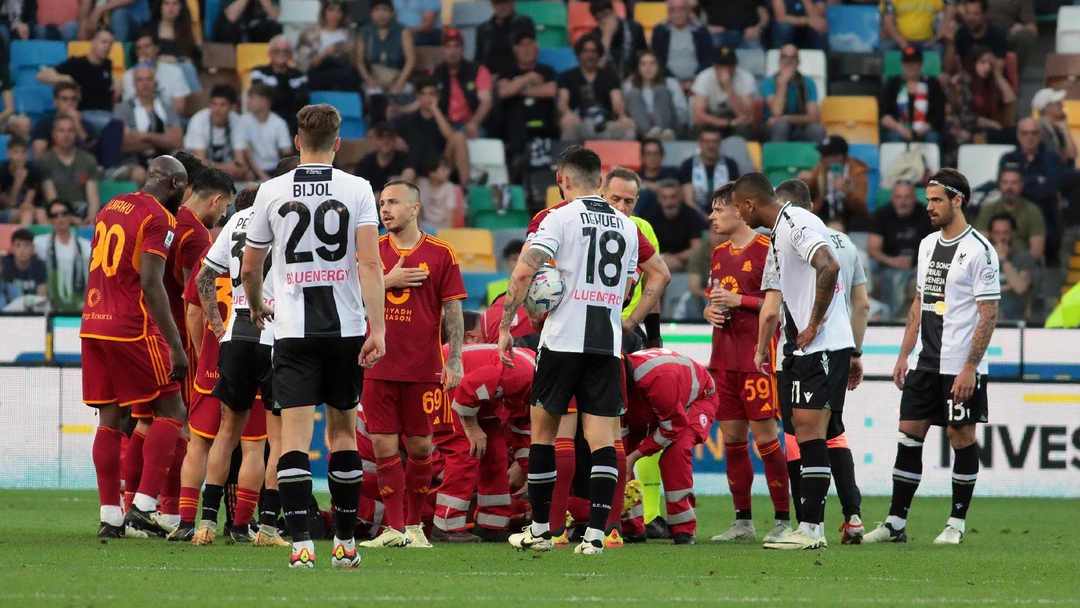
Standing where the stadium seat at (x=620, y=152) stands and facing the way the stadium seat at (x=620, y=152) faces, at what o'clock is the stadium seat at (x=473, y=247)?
the stadium seat at (x=473, y=247) is roughly at 2 o'clock from the stadium seat at (x=620, y=152).

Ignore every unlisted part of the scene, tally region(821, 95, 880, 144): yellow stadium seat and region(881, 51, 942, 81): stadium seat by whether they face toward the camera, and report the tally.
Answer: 2

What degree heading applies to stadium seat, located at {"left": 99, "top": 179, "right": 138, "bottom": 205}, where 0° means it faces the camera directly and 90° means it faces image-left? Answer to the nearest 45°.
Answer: approximately 0°

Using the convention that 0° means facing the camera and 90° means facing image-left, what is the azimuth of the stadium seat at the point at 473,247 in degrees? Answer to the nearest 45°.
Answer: approximately 0°

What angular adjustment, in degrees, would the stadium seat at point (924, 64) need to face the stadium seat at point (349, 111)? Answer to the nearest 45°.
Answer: approximately 90° to its right
